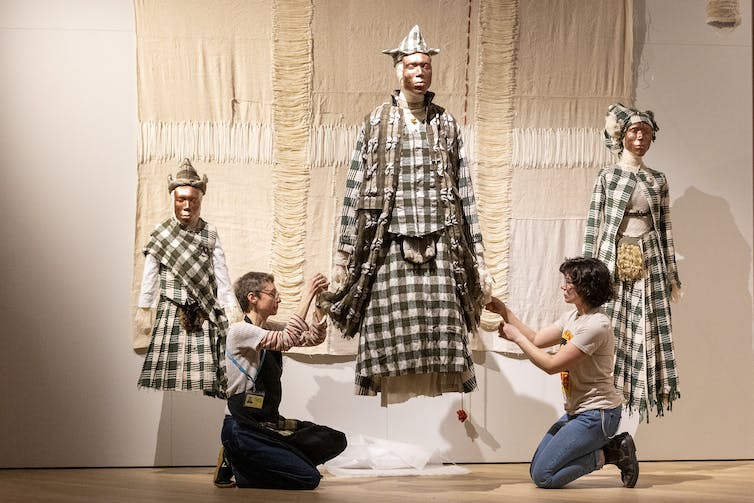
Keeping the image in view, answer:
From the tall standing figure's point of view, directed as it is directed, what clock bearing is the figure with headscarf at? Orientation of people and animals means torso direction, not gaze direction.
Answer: The figure with headscarf is roughly at 8 o'clock from the tall standing figure.

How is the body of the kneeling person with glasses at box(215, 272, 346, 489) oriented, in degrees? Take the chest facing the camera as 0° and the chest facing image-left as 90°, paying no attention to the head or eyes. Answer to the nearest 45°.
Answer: approximately 270°

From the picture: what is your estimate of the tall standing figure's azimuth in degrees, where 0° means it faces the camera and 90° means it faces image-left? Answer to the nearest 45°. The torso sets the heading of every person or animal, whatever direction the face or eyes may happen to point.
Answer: approximately 0°

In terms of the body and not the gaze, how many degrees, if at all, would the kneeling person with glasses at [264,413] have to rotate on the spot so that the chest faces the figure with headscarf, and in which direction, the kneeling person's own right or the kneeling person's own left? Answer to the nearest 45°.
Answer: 0° — they already face them

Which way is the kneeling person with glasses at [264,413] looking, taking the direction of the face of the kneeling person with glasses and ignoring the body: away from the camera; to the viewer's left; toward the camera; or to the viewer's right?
to the viewer's right

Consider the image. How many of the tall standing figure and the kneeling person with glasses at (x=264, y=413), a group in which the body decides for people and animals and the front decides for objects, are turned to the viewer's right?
1

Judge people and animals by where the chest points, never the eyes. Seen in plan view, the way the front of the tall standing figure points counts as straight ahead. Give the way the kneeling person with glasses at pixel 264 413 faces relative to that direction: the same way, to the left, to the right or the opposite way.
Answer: to the left
